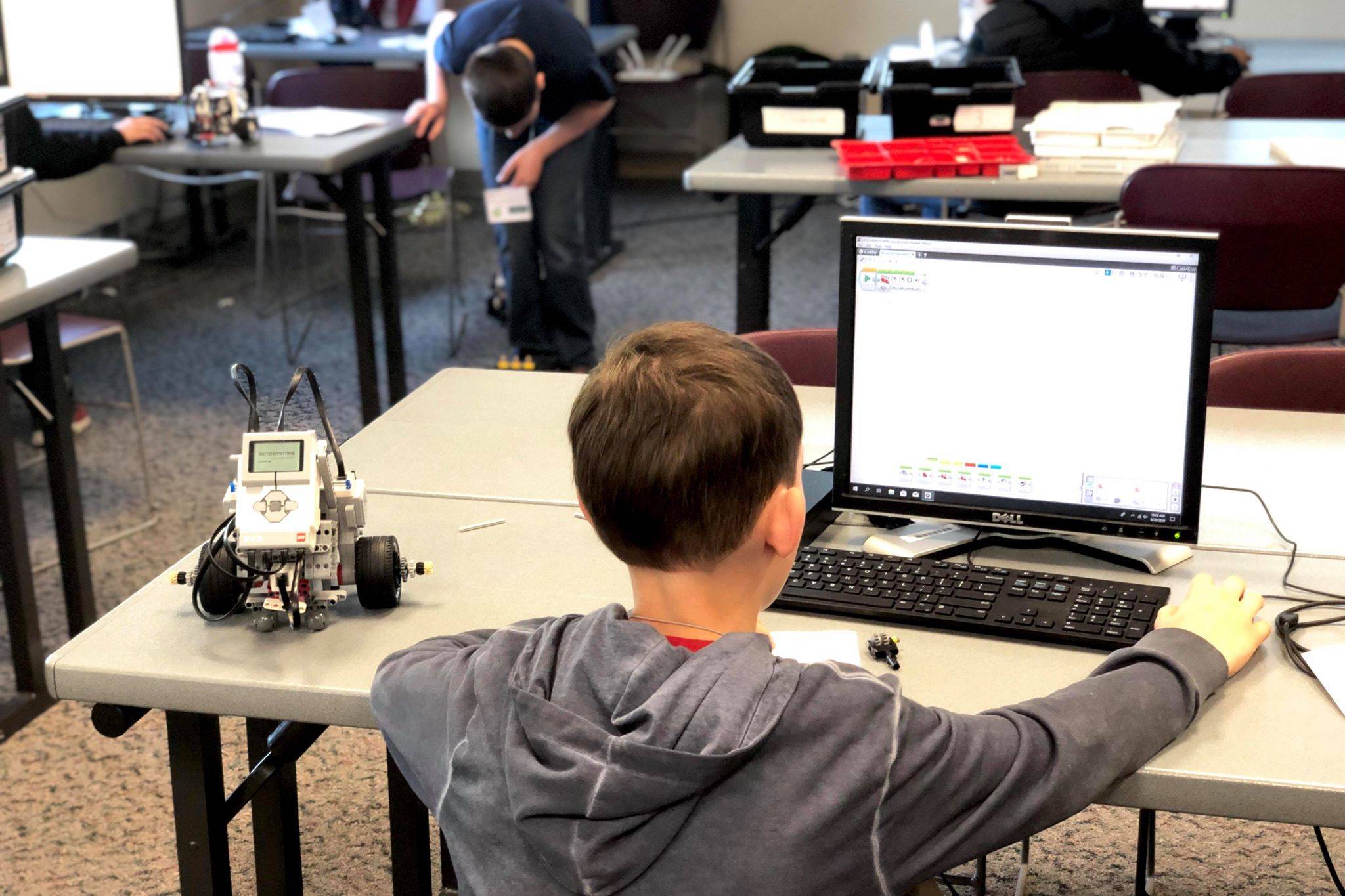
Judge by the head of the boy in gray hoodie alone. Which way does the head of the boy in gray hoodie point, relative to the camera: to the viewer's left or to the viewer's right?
to the viewer's right

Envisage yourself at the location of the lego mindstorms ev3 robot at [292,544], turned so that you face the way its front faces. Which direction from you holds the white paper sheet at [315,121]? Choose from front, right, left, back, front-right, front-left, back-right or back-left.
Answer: back

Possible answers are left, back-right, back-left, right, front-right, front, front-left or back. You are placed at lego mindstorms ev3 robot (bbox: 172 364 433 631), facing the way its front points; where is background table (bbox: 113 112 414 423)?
back

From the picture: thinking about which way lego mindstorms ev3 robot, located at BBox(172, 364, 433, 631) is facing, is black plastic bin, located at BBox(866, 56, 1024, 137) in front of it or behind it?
behind

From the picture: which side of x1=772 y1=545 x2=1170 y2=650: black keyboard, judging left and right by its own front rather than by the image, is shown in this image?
front

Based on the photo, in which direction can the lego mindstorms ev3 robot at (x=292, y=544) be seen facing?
toward the camera

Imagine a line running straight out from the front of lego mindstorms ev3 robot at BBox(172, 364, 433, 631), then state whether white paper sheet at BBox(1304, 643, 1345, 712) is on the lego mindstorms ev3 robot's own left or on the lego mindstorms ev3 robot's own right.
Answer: on the lego mindstorms ev3 robot's own left

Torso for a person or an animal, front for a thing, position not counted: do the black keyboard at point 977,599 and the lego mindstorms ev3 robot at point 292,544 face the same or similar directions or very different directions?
same or similar directions

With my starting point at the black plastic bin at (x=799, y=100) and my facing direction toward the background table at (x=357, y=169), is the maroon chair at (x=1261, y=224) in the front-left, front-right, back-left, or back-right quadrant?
back-left

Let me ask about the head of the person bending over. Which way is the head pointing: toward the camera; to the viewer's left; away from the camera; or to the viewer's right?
toward the camera
